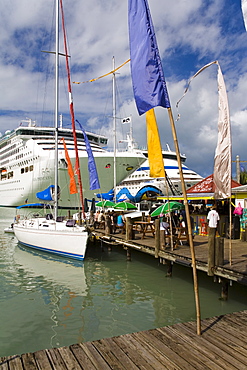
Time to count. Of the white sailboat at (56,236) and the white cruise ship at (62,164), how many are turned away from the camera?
0

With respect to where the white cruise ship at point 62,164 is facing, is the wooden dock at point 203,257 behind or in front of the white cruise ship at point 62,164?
in front

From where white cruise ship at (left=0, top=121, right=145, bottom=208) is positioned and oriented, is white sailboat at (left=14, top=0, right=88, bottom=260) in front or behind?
in front
